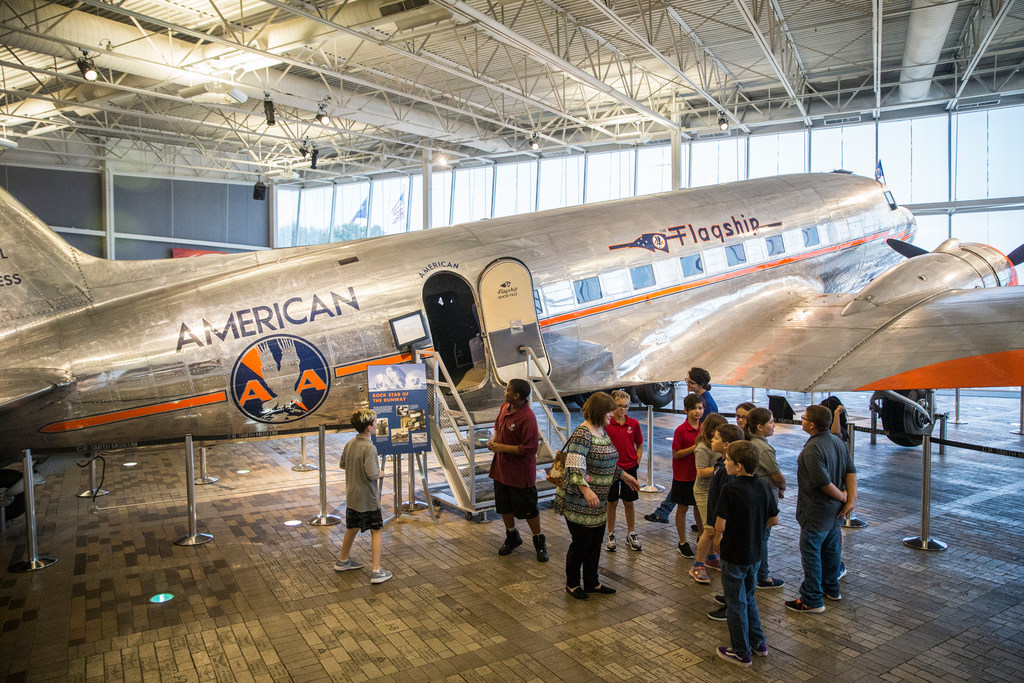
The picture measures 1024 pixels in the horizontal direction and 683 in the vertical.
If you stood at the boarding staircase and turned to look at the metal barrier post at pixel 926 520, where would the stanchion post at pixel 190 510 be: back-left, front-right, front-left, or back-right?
back-right

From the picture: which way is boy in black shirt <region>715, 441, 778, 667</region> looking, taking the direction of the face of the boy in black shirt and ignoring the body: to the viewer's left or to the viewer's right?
to the viewer's left

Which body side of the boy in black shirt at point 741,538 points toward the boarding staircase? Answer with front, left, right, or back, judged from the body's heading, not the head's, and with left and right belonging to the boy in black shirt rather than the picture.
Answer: front

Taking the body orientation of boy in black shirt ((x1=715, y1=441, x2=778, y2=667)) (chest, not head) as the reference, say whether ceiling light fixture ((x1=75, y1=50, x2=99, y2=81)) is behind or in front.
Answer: in front

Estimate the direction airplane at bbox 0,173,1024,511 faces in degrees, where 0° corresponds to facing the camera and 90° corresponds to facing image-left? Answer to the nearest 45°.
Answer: approximately 225°

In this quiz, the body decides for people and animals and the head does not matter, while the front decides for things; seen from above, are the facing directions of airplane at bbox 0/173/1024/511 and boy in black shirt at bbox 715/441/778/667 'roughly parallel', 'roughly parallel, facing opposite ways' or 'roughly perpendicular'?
roughly perpendicular

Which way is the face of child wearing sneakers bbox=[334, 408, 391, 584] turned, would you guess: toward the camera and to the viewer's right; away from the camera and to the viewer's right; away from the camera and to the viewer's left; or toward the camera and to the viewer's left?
away from the camera and to the viewer's right

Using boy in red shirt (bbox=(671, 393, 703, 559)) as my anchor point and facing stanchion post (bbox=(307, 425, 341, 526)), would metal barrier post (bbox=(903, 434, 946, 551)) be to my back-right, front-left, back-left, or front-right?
back-right

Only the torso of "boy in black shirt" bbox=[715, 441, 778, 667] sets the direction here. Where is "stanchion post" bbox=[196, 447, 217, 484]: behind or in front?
in front

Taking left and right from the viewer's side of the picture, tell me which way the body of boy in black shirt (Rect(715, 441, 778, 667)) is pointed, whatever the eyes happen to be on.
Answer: facing away from the viewer and to the left of the viewer
